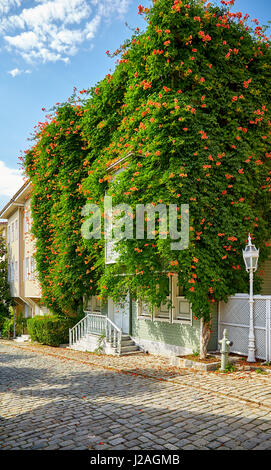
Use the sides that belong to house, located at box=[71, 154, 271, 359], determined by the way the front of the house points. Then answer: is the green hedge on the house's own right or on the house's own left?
on the house's own right
